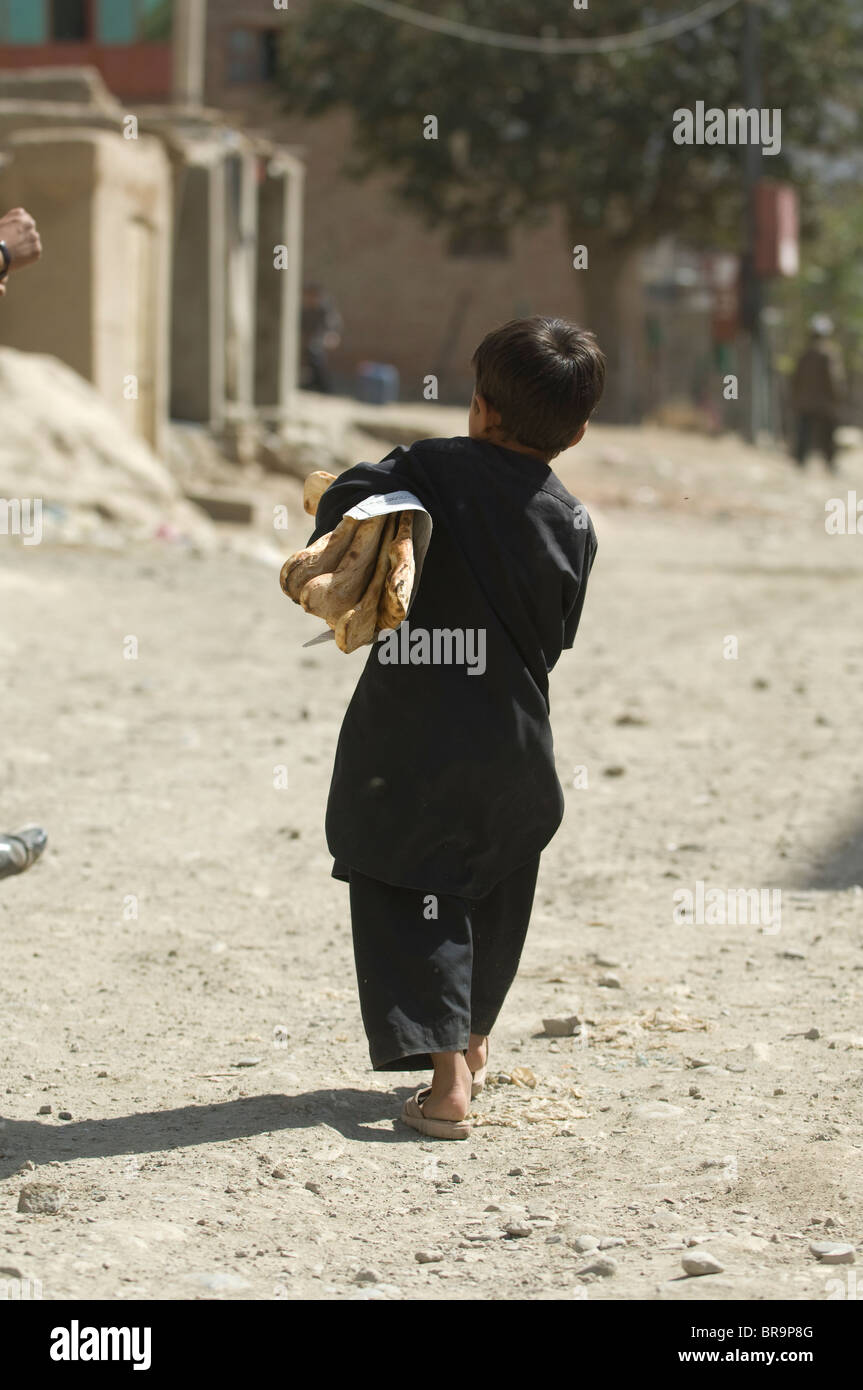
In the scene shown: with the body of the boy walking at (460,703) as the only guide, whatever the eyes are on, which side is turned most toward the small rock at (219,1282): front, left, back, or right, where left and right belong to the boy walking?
back

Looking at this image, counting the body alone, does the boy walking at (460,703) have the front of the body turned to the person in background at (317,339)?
yes

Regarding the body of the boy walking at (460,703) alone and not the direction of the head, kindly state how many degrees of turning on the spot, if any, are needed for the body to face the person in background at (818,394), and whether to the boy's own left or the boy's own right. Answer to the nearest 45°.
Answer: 0° — they already face them

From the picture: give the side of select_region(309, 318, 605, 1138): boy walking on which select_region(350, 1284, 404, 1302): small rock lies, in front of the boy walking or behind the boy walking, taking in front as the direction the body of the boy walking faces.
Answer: behind

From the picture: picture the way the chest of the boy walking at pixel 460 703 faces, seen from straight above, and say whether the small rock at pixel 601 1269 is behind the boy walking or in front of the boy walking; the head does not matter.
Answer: behind

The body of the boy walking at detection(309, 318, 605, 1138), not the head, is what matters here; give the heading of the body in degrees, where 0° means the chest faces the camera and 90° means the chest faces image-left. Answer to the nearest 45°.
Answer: approximately 180°

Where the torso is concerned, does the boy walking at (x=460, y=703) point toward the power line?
yes

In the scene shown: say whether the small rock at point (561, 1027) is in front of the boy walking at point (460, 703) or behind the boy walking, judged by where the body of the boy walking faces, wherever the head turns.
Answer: in front
